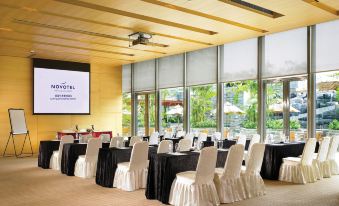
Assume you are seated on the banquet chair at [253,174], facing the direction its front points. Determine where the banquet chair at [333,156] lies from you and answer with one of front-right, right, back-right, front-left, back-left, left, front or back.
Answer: right

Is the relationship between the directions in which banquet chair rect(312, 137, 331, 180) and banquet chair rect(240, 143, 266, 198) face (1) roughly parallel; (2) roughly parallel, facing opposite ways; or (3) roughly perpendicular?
roughly parallel

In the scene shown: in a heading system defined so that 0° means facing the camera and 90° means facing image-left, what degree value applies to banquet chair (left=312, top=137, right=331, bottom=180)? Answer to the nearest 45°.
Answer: approximately 135°

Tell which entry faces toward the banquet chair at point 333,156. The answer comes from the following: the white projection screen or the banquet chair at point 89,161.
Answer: the white projection screen

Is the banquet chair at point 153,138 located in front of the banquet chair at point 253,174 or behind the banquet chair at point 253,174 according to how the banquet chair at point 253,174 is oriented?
in front

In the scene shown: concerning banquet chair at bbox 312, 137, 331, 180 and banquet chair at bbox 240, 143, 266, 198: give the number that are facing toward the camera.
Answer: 0

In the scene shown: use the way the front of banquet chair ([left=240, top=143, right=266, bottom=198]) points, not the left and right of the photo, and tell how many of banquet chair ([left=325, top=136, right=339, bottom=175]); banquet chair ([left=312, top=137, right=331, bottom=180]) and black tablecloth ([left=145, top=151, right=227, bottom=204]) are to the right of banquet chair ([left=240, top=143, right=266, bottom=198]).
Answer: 2

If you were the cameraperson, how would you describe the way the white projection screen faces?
facing the viewer and to the right of the viewer

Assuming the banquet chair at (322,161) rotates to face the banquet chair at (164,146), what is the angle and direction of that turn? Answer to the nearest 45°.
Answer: approximately 90° to its left

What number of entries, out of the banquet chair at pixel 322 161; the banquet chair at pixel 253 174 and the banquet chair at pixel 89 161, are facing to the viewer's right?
0

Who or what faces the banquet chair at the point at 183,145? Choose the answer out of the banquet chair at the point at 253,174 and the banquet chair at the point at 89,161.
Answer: the banquet chair at the point at 253,174

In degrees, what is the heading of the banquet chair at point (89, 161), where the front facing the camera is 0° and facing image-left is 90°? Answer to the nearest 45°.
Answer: approximately 135°

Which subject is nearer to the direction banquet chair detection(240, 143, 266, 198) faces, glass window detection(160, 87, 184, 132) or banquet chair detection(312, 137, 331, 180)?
the glass window

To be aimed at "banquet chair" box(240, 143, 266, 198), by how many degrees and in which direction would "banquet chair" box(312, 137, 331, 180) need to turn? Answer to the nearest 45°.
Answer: approximately 90° to its left

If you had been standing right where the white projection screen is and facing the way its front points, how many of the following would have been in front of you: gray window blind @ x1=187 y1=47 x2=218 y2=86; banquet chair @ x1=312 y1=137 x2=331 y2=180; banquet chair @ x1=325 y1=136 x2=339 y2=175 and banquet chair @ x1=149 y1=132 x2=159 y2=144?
4

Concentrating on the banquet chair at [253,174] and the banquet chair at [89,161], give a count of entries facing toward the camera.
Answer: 0

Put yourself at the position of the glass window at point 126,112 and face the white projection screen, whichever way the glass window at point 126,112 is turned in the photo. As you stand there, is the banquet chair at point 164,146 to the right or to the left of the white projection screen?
left

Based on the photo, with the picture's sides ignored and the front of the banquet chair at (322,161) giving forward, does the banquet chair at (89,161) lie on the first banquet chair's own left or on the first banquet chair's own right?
on the first banquet chair's own left

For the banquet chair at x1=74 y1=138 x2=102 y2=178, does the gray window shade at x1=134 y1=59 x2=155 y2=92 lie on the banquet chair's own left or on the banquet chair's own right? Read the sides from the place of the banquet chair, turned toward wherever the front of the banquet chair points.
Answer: on the banquet chair's own right

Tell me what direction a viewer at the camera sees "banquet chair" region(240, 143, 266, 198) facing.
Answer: facing away from the viewer and to the left of the viewer
